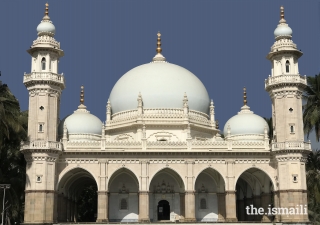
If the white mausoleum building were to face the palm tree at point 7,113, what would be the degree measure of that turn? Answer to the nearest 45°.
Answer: approximately 45° to its right

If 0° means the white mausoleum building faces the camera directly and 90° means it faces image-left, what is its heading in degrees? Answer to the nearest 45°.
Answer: approximately 0°

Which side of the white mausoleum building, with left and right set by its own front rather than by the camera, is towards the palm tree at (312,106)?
left
